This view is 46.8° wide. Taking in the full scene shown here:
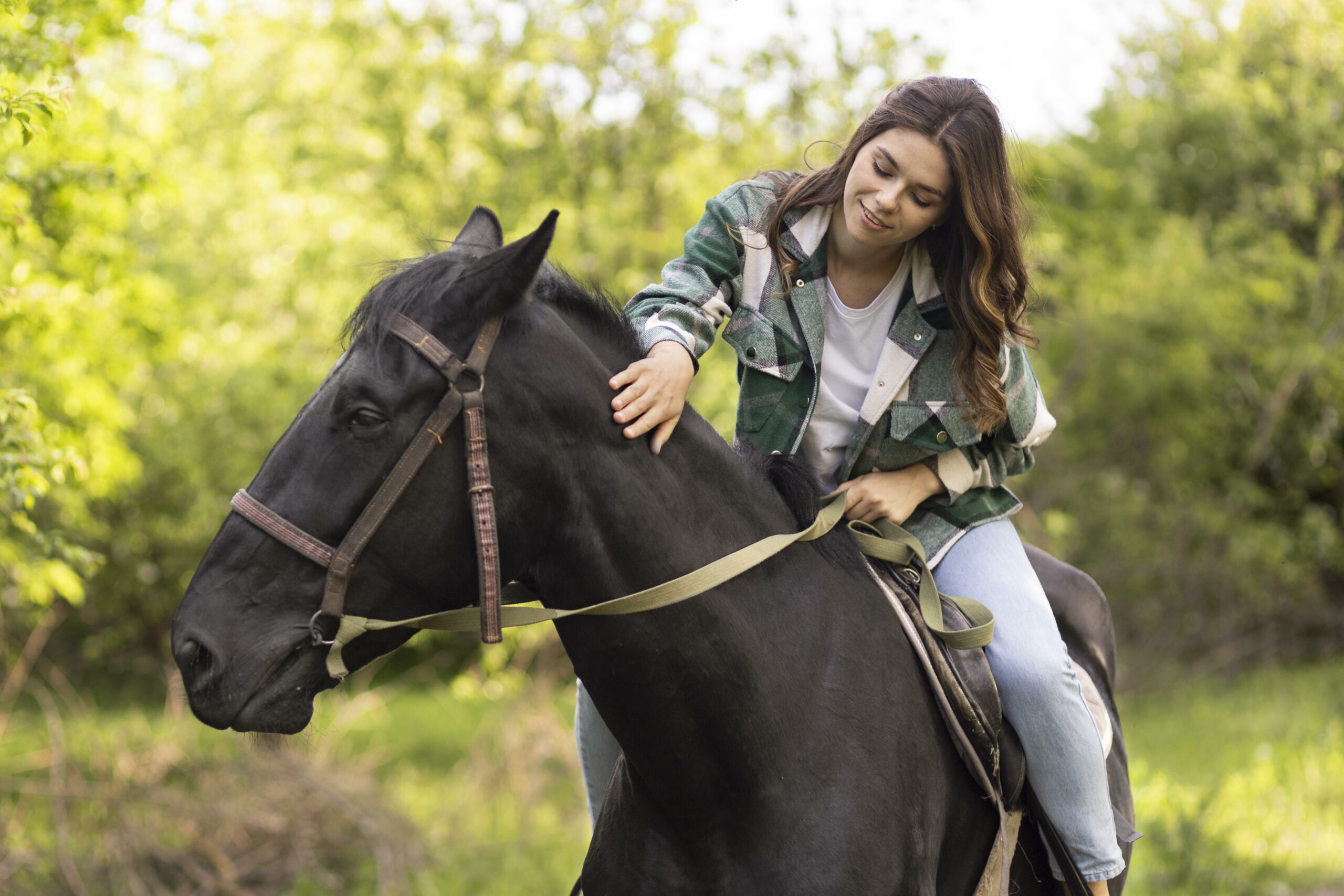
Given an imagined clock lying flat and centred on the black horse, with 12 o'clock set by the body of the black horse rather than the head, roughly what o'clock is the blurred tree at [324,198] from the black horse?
The blurred tree is roughly at 4 o'clock from the black horse.

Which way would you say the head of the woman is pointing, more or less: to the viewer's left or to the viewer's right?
to the viewer's left

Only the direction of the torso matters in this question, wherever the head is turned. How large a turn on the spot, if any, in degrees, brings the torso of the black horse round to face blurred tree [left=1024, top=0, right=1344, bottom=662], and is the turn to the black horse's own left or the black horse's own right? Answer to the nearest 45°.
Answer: approximately 180°

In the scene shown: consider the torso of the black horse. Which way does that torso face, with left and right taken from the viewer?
facing the viewer and to the left of the viewer

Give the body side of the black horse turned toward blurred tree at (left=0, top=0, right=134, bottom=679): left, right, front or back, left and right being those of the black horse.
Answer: right
